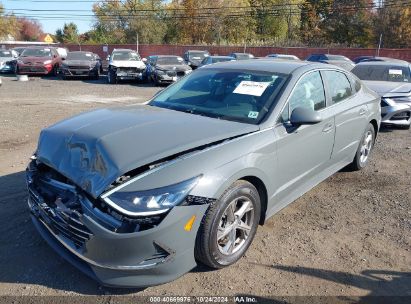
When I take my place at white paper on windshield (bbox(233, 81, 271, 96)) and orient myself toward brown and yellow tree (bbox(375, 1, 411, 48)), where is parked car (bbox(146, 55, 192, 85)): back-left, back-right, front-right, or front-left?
front-left

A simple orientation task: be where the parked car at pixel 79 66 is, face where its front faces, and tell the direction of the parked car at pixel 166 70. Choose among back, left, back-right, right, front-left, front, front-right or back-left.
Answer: front-left

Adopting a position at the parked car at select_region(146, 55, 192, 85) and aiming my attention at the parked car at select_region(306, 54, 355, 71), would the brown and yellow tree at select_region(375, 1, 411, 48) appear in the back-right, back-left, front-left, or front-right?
front-left

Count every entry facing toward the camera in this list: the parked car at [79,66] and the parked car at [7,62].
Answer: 2

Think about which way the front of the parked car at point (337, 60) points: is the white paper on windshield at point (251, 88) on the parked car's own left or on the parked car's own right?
on the parked car's own right

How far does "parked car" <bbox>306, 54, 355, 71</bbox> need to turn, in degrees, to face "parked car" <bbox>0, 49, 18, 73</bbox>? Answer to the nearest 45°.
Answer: approximately 135° to its right

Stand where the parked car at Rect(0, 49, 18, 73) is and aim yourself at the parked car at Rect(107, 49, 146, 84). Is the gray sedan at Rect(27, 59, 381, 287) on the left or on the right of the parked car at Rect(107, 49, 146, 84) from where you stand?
right

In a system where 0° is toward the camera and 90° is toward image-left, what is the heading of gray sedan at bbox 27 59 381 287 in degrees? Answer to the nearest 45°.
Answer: approximately 45°

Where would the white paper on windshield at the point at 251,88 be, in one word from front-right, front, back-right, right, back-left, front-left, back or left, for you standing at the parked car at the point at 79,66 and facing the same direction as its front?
front

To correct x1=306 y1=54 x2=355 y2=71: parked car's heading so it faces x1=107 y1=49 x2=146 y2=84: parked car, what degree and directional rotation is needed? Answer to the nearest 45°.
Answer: approximately 90° to its right

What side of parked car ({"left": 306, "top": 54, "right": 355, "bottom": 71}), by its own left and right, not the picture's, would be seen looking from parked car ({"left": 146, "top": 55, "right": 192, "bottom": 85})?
right

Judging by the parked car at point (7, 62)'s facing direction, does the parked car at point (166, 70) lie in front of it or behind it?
in front

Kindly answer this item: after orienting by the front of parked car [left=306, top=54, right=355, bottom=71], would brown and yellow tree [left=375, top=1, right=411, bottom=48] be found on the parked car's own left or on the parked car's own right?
on the parked car's own left

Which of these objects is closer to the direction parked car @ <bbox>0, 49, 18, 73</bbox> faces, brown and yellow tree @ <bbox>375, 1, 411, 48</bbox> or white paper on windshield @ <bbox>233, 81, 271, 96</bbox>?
the white paper on windshield

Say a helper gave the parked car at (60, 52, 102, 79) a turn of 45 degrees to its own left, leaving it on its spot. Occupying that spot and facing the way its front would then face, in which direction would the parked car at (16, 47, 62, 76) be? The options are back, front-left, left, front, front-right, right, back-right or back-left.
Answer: back

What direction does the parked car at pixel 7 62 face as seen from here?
toward the camera

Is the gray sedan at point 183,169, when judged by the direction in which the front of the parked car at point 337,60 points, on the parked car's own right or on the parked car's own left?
on the parked car's own right
